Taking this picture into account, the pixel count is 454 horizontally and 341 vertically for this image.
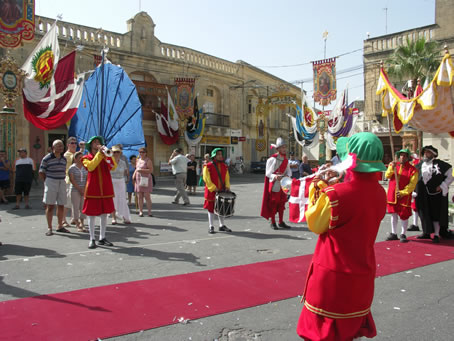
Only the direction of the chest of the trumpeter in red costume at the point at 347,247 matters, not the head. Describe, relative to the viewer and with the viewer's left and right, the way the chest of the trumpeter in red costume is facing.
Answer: facing away from the viewer and to the left of the viewer

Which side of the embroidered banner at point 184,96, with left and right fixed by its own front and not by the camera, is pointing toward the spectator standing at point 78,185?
front

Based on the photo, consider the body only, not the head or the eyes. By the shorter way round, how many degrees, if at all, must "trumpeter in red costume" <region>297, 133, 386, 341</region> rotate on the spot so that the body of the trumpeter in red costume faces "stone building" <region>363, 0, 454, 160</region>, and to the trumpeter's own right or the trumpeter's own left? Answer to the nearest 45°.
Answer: approximately 45° to the trumpeter's own right

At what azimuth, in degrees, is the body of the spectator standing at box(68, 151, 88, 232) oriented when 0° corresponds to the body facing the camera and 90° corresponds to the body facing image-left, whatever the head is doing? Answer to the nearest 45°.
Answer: approximately 315°

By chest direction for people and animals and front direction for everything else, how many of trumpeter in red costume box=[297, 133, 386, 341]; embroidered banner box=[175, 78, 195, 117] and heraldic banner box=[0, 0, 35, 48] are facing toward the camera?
2

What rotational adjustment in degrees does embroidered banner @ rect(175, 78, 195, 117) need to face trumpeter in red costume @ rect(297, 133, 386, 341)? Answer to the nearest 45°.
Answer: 0° — it already faces them

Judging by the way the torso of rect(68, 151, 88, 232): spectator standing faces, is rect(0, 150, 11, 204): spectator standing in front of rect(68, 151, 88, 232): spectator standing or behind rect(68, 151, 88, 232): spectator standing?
behind

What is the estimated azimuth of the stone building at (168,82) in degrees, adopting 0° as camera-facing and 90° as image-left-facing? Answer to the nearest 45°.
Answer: approximately 315°

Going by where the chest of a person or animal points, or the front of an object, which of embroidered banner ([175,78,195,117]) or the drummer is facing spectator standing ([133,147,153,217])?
the embroidered banner

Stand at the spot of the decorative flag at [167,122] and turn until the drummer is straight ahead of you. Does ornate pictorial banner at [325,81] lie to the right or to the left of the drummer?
left
